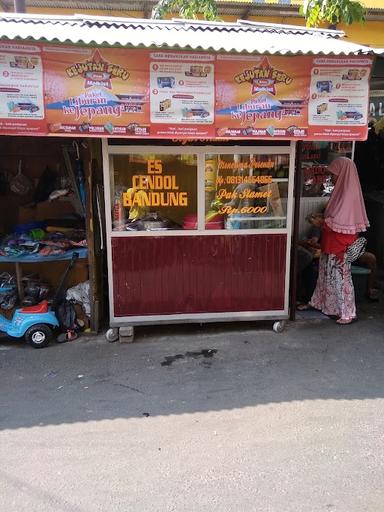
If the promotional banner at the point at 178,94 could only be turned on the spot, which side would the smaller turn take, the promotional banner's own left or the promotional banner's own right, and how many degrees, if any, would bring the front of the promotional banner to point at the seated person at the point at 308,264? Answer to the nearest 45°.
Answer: approximately 135° to the promotional banner's own left

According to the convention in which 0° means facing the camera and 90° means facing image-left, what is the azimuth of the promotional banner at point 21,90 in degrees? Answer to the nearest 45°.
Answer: approximately 0°

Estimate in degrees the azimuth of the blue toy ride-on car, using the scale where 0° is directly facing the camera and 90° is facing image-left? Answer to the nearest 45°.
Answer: approximately 90°

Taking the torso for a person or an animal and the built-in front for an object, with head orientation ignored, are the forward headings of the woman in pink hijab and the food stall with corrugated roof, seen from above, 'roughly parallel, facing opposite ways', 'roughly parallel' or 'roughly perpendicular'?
roughly perpendicular

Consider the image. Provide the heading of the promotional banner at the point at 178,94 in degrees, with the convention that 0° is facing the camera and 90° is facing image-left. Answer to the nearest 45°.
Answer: approximately 0°

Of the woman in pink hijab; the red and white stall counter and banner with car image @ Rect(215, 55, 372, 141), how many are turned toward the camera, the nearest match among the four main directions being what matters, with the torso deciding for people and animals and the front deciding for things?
2

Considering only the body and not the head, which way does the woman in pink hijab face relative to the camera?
to the viewer's left

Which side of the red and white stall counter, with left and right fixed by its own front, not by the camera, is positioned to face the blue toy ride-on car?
right

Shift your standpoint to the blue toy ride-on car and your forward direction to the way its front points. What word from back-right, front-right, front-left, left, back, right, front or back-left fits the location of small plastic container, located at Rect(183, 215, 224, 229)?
back

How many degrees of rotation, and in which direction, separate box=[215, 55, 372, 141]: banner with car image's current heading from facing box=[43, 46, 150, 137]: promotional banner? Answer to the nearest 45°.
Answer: approximately 90° to its right
